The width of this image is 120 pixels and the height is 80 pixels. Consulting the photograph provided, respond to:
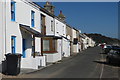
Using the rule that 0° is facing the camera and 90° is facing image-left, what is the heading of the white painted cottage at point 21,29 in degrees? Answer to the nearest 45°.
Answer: approximately 315°

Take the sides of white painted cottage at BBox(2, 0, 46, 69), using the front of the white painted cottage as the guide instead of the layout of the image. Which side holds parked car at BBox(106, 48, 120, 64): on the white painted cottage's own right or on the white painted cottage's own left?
on the white painted cottage's own left
